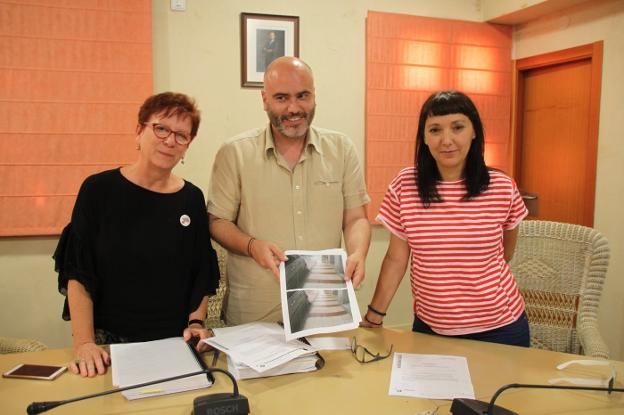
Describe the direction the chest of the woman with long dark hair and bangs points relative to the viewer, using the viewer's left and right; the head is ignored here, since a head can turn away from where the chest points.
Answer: facing the viewer

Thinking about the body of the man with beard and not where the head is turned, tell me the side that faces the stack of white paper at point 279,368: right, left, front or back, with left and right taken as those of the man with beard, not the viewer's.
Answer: front

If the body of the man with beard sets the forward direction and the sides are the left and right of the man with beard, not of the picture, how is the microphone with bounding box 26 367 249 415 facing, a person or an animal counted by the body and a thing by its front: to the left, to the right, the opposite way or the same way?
to the right

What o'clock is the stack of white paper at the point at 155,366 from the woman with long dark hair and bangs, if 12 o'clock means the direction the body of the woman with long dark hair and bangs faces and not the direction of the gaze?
The stack of white paper is roughly at 2 o'clock from the woman with long dark hair and bangs.

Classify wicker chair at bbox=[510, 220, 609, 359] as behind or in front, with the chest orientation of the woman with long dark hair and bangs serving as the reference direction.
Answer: behind

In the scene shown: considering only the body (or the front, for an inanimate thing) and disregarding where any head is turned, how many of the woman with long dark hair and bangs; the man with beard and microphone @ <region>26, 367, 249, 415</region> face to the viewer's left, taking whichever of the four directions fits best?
1

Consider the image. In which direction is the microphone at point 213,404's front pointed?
to the viewer's left

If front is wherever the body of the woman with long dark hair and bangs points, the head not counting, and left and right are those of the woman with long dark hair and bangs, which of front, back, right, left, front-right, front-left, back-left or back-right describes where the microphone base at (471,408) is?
front

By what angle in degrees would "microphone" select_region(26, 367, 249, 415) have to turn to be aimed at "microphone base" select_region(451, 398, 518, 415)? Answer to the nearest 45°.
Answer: approximately 180°

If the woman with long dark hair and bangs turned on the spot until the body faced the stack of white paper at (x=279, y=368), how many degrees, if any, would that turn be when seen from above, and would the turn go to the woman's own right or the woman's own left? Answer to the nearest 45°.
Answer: approximately 45° to the woman's own right

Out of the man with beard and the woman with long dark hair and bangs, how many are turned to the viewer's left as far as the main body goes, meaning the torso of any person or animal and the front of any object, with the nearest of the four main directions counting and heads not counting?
0
